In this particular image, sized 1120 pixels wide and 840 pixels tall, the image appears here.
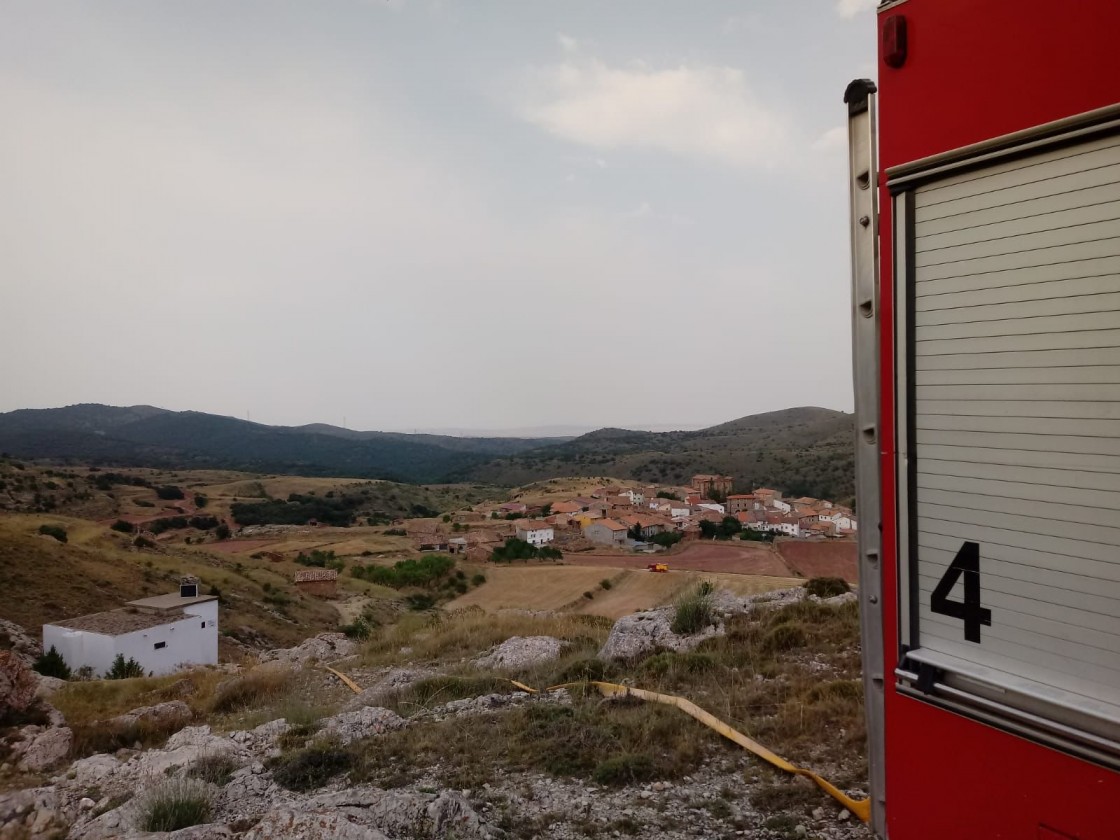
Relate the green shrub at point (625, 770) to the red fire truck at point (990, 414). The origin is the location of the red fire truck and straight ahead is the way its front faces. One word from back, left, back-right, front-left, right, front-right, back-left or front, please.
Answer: back

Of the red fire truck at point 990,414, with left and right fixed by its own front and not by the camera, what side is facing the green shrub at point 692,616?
back

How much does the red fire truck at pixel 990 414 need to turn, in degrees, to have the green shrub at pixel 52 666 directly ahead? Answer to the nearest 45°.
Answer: approximately 135° to its right

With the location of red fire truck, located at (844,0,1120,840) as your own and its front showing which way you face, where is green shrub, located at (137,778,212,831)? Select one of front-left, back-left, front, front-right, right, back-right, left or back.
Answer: back-right

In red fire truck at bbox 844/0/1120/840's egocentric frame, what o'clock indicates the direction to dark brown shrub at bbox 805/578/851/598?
The dark brown shrub is roughly at 7 o'clock from the red fire truck.

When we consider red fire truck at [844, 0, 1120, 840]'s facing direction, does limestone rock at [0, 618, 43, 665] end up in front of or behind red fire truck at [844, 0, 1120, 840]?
behind

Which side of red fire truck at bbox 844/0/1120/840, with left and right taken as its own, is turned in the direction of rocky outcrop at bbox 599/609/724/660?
back

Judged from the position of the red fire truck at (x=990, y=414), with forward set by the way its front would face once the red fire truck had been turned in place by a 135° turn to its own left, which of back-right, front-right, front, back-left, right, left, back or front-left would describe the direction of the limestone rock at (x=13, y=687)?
left

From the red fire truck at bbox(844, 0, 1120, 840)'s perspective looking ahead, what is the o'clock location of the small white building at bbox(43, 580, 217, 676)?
The small white building is roughly at 5 o'clock from the red fire truck.

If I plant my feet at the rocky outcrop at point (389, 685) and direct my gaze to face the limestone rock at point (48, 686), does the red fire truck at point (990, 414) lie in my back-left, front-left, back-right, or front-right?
back-left

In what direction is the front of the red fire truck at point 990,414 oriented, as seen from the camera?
facing the viewer and to the right of the viewer

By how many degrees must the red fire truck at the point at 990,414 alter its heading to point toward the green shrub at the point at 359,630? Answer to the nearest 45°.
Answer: approximately 180°

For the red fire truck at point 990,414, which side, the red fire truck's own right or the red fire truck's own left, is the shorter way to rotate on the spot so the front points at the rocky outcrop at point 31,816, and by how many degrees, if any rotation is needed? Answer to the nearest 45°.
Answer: approximately 135° to the red fire truck's own right

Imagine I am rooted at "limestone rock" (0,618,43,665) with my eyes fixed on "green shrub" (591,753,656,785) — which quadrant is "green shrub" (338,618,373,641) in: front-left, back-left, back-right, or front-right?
front-left

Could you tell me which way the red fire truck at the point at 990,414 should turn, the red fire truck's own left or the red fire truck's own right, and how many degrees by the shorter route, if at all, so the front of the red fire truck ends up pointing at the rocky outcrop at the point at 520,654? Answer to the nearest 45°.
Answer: approximately 180°

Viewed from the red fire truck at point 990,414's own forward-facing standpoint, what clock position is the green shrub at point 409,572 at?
The green shrub is roughly at 6 o'clock from the red fire truck.
